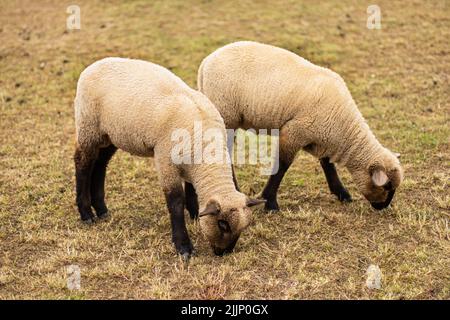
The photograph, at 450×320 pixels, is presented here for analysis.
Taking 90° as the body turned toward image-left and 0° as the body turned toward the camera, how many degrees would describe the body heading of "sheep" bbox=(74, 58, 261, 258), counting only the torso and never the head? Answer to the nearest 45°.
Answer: approximately 315°

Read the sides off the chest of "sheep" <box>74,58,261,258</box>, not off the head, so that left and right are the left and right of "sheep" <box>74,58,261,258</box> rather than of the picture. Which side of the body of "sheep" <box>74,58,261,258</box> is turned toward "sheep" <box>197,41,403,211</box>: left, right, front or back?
left

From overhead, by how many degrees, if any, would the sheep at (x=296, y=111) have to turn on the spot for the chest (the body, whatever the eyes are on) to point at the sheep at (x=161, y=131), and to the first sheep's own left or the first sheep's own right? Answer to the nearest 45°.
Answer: approximately 135° to the first sheep's own right

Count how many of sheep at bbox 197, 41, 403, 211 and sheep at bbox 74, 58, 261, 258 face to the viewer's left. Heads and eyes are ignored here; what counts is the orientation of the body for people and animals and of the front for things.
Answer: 0

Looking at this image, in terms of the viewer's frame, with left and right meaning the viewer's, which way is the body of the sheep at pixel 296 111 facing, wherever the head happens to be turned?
facing to the right of the viewer
